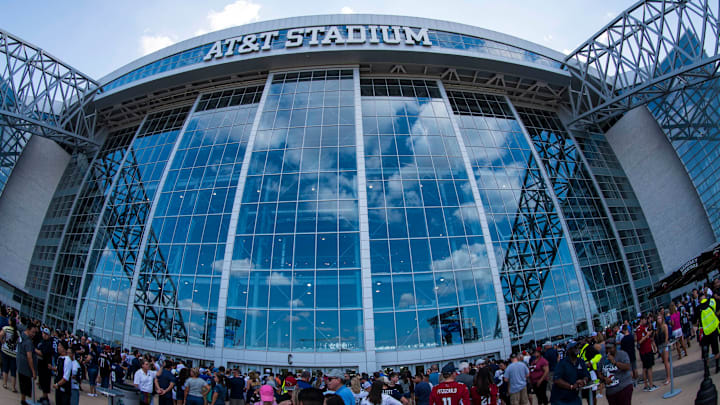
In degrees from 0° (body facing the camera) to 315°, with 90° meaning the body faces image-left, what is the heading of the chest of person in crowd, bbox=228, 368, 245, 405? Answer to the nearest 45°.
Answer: approximately 180°

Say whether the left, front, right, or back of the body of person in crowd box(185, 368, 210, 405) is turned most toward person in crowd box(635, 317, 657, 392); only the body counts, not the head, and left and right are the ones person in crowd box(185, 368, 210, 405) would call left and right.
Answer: right

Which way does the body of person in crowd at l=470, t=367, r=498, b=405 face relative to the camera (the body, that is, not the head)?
away from the camera

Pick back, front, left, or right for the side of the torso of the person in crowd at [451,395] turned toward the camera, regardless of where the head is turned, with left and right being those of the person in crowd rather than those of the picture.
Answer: back

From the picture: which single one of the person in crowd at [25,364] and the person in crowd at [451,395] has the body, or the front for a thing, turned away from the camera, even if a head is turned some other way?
the person in crowd at [451,395]

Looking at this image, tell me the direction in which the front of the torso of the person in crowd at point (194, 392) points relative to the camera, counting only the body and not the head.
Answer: away from the camera

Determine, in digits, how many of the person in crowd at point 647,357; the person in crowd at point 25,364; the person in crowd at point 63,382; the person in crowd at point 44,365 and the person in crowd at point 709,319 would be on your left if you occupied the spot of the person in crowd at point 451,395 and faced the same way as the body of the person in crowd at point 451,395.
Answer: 3

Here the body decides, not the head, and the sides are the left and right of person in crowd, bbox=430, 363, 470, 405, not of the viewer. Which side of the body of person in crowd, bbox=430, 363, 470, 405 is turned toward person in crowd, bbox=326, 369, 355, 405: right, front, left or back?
left
